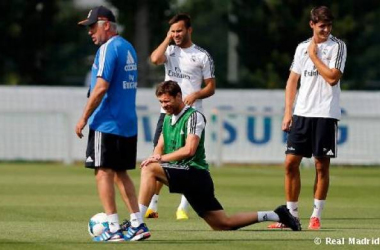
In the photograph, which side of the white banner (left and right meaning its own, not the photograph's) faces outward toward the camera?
front

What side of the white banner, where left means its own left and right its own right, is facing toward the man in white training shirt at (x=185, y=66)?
front

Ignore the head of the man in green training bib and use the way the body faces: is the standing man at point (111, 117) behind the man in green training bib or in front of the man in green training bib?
in front

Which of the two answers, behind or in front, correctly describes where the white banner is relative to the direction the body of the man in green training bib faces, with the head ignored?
behind

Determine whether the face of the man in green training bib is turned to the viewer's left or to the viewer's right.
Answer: to the viewer's left

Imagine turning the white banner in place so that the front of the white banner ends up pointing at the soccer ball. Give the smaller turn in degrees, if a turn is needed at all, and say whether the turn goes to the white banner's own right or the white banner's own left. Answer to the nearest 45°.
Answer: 0° — it already faces it

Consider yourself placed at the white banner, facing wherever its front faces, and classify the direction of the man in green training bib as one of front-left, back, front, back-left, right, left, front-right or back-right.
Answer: front

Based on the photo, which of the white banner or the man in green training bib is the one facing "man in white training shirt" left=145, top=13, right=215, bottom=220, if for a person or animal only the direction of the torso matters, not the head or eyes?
the white banner
